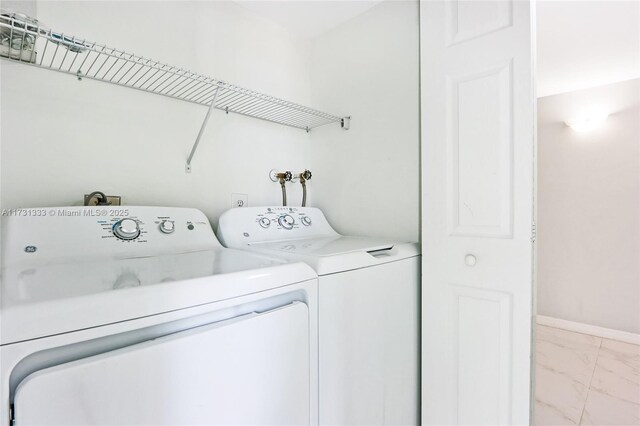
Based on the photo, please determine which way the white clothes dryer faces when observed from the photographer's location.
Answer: facing the viewer and to the right of the viewer

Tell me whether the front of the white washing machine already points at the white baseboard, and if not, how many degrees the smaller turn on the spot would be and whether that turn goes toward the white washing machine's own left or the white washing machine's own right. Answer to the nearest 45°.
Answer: approximately 90° to the white washing machine's own left

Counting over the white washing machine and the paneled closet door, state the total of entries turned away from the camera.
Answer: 0

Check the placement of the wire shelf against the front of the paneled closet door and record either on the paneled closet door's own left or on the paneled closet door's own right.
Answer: on the paneled closet door's own right

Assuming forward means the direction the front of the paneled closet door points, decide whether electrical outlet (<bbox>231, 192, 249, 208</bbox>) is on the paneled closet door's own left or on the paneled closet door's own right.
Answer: on the paneled closet door's own right

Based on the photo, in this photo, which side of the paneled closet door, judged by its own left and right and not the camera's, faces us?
front

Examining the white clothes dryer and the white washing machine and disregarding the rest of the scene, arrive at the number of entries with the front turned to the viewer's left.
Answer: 0

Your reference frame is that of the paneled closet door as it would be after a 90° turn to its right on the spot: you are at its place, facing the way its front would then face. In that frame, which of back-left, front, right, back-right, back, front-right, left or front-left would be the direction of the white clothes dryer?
front-left

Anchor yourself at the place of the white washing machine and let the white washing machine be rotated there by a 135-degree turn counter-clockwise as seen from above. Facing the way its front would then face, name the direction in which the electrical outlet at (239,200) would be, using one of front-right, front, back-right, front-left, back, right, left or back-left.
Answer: front-left

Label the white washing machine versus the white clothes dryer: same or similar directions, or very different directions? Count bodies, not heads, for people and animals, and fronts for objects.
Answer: same or similar directions
